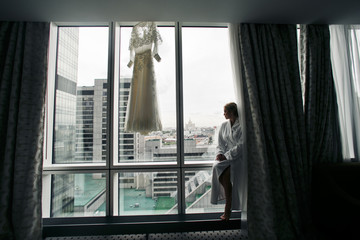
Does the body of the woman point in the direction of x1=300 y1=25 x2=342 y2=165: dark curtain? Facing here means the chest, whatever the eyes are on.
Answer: no

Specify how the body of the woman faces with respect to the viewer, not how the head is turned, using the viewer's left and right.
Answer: facing the viewer and to the left of the viewer

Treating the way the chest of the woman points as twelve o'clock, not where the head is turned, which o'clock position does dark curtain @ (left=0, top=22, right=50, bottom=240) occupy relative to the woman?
The dark curtain is roughly at 1 o'clock from the woman.
